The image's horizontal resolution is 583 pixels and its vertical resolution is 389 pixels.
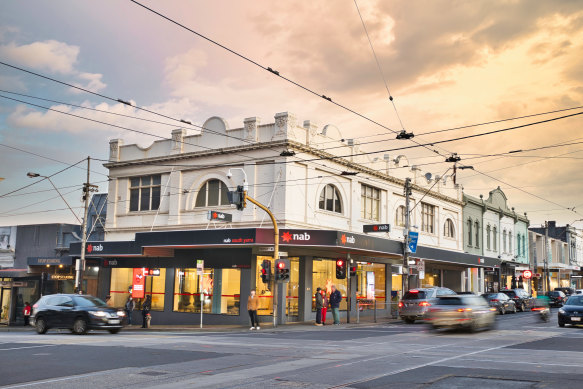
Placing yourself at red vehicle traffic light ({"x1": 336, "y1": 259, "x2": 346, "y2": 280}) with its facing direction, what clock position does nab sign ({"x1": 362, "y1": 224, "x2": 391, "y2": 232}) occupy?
The nab sign is roughly at 7 o'clock from the red vehicle traffic light.

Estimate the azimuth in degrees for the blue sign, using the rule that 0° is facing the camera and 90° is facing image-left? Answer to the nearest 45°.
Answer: approximately 0°

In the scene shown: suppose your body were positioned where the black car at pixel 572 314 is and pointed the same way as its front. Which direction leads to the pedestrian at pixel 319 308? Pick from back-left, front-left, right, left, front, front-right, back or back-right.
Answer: front-right

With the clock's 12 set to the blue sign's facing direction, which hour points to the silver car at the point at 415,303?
The silver car is roughly at 12 o'clock from the blue sign.
